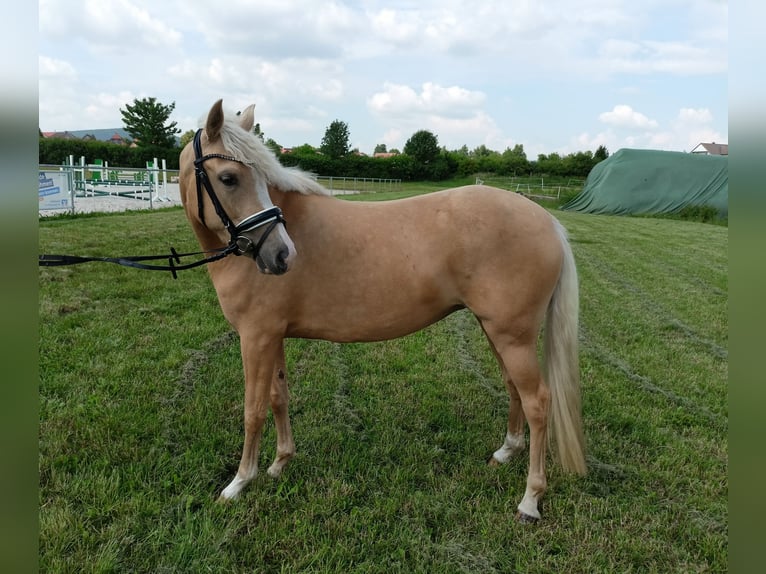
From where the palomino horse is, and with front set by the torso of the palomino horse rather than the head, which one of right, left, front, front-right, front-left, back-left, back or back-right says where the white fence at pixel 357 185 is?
right

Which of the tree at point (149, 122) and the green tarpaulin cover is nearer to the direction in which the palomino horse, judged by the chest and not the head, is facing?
the tree

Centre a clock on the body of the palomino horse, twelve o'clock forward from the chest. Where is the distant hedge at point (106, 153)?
The distant hedge is roughly at 2 o'clock from the palomino horse.

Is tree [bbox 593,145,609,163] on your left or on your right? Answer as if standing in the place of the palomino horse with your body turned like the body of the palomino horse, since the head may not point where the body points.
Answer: on your right

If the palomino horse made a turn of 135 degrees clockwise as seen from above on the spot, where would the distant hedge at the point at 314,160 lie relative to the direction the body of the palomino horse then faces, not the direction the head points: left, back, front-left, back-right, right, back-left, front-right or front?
front-left

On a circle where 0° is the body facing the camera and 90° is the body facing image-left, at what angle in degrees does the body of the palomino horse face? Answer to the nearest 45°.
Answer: approximately 90°

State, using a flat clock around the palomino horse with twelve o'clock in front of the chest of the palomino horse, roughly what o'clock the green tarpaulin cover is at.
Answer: The green tarpaulin cover is roughly at 4 o'clock from the palomino horse.
